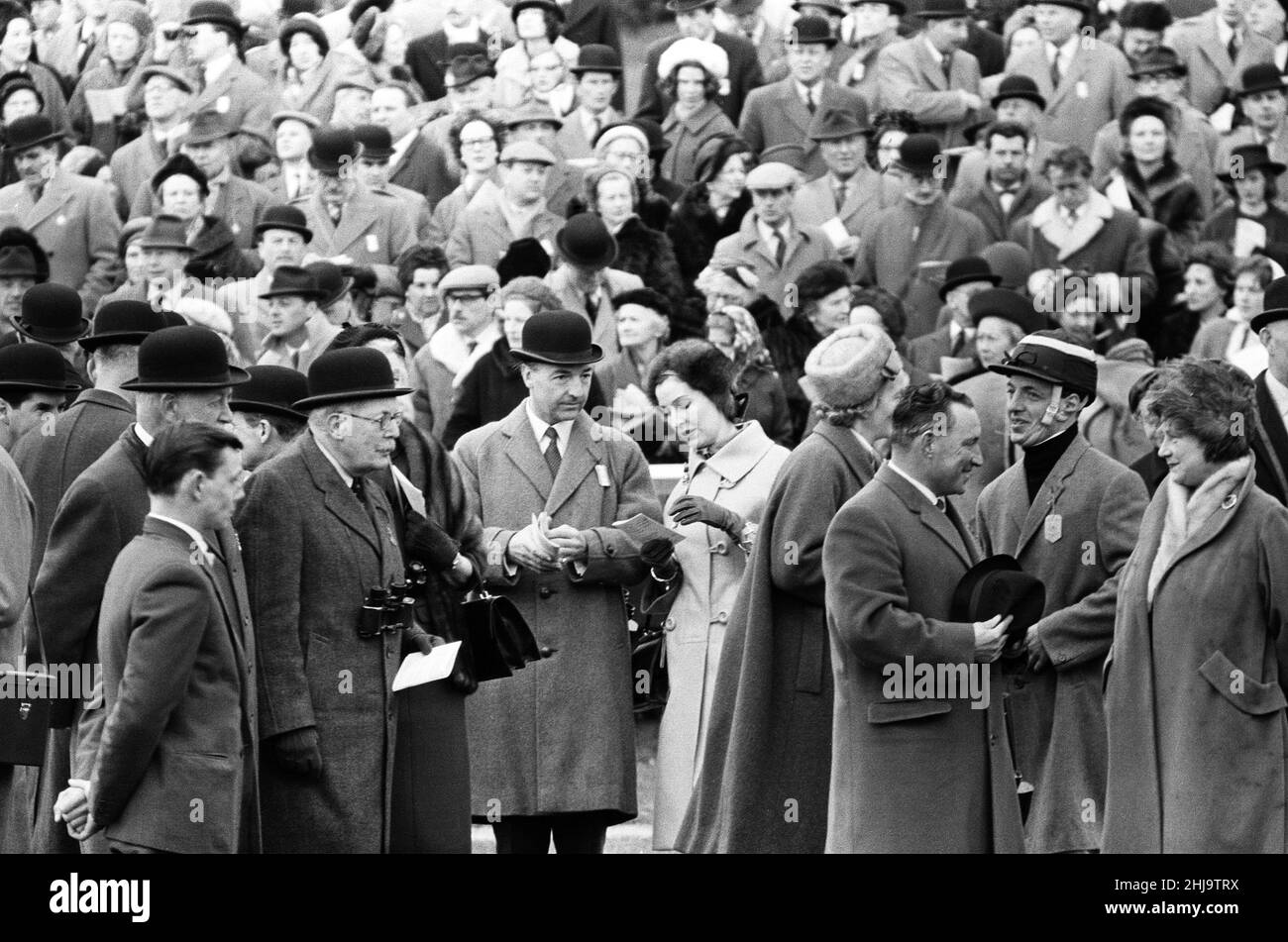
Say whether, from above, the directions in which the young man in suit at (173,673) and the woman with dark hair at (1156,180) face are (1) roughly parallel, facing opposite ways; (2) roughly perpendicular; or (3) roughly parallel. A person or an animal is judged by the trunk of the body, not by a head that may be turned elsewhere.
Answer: roughly perpendicular

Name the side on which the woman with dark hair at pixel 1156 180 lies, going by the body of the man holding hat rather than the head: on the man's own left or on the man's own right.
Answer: on the man's own left

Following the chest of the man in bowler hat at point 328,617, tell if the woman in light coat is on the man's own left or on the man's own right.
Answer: on the man's own left

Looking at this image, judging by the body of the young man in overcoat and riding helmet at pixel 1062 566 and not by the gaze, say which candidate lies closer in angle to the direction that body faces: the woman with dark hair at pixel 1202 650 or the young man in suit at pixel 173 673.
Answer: the young man in suit

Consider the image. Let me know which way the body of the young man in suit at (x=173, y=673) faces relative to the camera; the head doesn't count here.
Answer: to the viewer's right

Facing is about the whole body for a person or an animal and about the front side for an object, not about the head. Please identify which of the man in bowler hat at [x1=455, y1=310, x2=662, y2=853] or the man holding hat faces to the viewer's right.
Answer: the man holding hat

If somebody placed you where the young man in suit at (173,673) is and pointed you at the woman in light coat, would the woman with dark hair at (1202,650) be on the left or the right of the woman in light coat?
right

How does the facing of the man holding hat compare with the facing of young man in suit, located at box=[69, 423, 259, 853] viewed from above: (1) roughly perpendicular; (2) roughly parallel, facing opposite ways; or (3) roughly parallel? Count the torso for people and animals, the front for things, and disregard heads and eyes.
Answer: roughly parallel

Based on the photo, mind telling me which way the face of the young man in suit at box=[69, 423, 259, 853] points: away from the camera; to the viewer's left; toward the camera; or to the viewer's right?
to the viewer's right

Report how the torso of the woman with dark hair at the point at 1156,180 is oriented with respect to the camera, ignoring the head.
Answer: toward the camera

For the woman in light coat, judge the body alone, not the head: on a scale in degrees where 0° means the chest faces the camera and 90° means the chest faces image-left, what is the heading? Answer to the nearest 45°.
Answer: approximately 45°

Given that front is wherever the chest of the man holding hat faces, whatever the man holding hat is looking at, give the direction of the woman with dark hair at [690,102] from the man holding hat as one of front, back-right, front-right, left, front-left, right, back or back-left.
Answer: left
